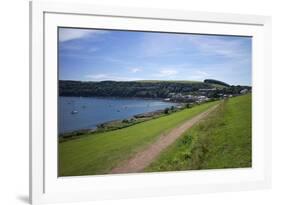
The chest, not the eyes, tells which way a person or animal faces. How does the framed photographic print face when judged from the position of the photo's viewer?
facing the viewer and to the right of the viewer
